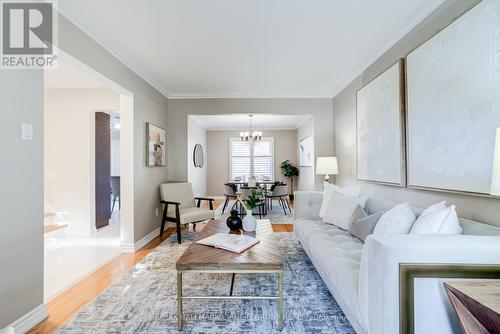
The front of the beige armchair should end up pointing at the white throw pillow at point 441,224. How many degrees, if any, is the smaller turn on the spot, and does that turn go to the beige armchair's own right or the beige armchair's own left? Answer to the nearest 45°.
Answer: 0° — it already faces it

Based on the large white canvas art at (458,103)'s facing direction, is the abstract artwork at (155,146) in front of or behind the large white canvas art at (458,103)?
in front

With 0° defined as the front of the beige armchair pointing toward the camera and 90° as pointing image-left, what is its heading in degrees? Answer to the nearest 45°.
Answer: approximately 315°

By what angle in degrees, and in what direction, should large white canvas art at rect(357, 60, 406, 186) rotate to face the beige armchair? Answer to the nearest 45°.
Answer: approximately 45° to its right

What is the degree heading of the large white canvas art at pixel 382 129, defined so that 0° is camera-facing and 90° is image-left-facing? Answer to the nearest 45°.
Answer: approximately 45°

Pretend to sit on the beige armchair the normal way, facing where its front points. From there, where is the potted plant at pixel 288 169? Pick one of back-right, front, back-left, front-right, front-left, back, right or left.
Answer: left

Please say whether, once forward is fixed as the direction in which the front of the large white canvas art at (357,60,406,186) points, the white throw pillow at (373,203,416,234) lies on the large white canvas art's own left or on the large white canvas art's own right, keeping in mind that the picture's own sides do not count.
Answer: on the large white canvas art's own left

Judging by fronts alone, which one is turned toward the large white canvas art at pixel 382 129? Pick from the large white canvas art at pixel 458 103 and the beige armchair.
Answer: the beige armchair

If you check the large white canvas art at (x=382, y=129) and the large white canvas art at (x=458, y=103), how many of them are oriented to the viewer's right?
0
